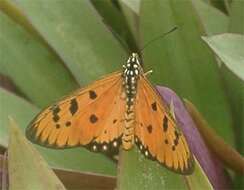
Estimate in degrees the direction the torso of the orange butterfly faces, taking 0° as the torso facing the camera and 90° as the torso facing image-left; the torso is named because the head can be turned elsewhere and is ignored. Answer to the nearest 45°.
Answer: approximately 180°

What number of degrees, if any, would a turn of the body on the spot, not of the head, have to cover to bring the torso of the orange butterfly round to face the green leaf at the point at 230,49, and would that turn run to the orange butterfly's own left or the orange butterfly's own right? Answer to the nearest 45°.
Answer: approximately 90° to the orange butterfly's own right

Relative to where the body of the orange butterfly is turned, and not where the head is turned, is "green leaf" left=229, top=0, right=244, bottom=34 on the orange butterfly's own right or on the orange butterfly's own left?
on the orange butterfly's own right
